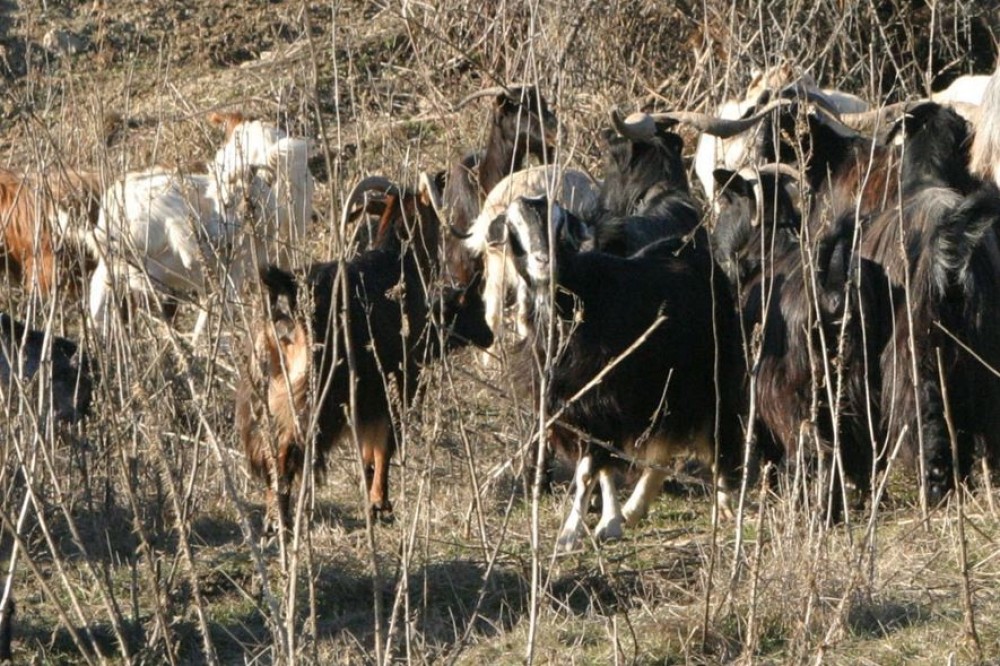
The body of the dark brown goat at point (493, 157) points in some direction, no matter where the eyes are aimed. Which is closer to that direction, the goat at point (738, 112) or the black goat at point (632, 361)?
the goat

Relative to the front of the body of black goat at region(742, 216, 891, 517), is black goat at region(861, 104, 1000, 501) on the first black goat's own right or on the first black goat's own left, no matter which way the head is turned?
on the first black goat's own right

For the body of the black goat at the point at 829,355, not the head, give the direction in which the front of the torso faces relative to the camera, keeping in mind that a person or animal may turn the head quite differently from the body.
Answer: away from the camera

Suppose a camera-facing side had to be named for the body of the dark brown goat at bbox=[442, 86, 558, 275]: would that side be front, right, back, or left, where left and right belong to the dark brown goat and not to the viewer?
right

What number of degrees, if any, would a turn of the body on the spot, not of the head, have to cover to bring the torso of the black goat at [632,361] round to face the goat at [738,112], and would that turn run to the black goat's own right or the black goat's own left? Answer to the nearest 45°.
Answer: approximately 135° to the black goat's own right

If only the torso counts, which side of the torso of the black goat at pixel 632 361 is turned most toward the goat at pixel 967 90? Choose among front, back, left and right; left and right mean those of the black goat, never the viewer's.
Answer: back

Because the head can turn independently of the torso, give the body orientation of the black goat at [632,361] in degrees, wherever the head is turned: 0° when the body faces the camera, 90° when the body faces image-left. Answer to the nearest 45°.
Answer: approximately 45°
